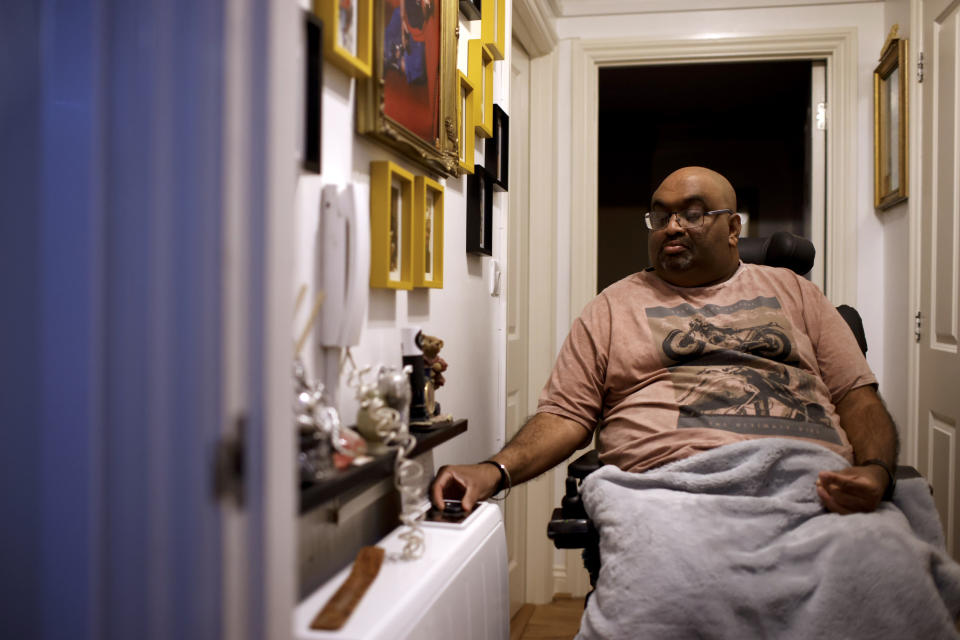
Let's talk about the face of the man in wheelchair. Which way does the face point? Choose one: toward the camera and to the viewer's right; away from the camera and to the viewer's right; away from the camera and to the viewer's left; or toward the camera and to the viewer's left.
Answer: toward the camera and to the viewer's left

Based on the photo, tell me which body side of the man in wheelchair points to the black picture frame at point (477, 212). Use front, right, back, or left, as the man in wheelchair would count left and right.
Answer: right

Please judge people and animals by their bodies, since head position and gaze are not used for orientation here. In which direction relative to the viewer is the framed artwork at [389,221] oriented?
to the viewer's right

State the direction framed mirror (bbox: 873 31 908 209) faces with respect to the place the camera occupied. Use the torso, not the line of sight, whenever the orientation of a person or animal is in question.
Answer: facing to the left of the viewer

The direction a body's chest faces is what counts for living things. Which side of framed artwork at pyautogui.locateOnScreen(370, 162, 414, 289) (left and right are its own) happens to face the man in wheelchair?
front

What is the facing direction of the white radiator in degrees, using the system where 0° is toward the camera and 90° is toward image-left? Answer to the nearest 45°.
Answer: approximately 315°

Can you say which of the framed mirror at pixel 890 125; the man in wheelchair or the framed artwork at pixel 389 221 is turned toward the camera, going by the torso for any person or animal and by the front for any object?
the man in wheelchair

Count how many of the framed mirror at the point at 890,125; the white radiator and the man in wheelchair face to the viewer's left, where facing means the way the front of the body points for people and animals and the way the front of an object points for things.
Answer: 1

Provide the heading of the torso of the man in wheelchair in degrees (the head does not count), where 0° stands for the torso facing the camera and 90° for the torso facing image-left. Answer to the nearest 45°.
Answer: approximately 0°

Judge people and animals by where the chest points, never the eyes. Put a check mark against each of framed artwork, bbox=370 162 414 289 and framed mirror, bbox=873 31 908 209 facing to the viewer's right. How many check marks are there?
1

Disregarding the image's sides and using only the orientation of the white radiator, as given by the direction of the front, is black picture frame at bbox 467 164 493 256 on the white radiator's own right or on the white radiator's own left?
on the white radiator's own left

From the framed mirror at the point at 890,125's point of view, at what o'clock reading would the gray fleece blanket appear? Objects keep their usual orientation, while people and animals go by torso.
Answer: The gray fleece blanket is roughly at 9 o'clock from the framed mirror.
